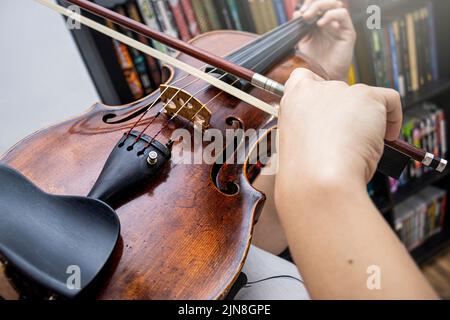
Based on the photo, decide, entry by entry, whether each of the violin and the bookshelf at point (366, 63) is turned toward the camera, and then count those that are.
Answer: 2

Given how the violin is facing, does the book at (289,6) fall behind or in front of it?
behind

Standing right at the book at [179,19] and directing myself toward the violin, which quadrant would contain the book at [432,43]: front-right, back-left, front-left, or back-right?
back-left

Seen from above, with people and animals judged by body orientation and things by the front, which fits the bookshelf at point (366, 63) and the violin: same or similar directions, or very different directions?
same or similar directions

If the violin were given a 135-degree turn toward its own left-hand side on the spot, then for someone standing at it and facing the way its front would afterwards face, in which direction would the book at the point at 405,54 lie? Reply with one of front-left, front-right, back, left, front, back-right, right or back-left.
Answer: front

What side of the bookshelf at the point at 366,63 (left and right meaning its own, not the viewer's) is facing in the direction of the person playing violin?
front

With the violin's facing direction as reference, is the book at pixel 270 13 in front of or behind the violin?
behind

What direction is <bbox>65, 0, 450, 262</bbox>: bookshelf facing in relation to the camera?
toward the camera

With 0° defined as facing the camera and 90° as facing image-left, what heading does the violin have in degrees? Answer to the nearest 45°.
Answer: approximately 0°

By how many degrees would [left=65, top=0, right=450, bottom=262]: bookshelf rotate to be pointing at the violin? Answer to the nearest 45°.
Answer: approximately 45° to its right

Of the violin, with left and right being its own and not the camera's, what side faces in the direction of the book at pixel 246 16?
back
